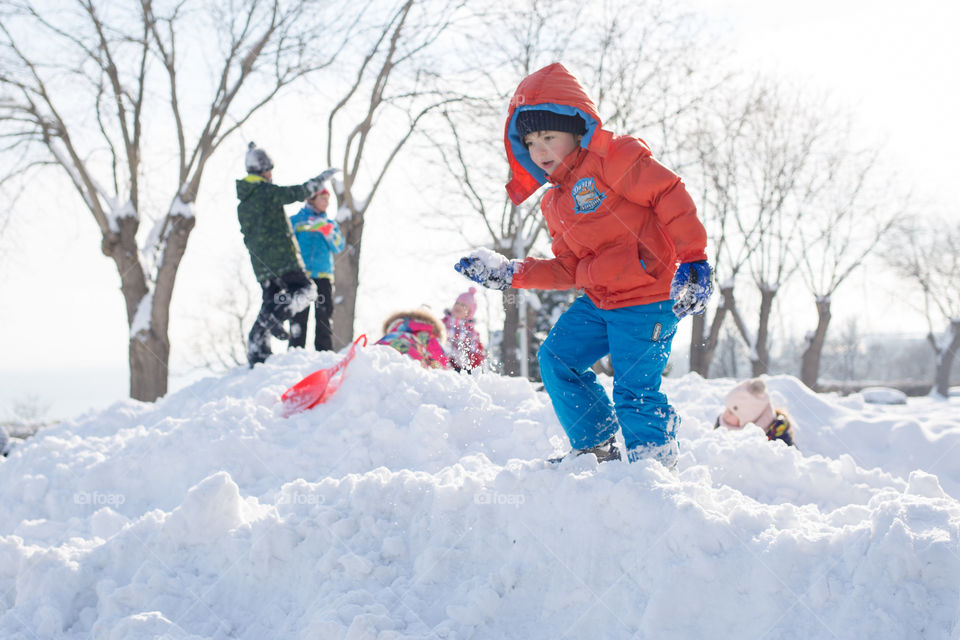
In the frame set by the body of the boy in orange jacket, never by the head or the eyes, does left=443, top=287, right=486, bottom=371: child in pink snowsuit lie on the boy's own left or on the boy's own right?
on the boy's own right

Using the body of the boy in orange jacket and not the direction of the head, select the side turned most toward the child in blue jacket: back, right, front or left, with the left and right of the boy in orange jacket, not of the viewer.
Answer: right

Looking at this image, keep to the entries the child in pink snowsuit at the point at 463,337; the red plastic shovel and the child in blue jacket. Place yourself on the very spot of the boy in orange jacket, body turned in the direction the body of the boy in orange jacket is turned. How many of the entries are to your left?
0

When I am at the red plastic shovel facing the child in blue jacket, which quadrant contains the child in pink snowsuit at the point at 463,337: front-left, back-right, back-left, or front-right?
front-right

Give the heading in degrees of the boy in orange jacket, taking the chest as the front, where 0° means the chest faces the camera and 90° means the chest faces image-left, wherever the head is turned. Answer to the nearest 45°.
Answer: approximately 45°

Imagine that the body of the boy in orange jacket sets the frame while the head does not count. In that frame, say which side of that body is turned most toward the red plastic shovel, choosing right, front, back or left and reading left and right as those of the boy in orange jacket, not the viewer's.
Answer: right

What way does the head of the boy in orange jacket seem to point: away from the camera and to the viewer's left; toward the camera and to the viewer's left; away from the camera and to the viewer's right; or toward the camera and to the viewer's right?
toward the camera and to the viewer's left
